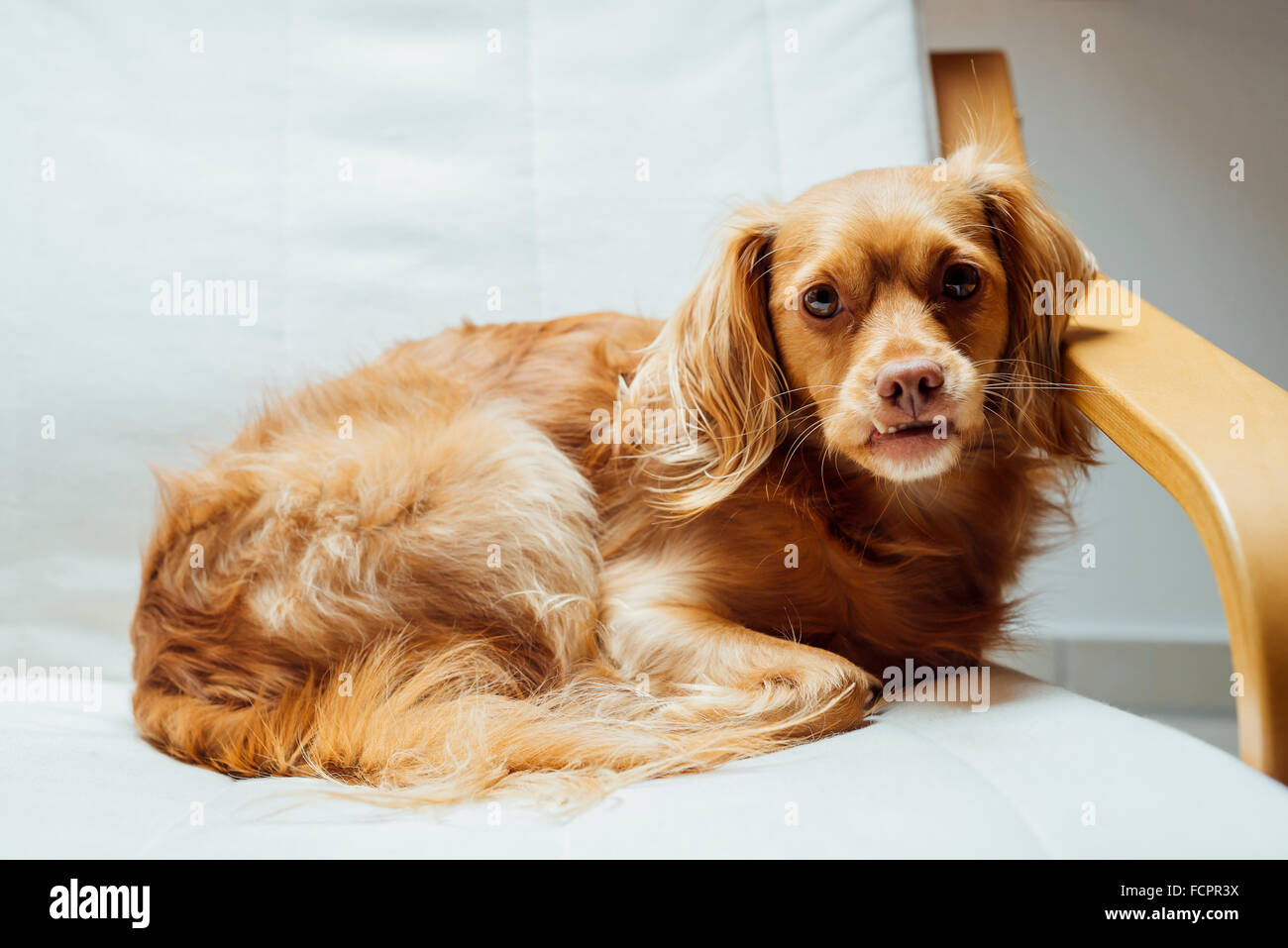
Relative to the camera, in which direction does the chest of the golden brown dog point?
to the viewer's right
